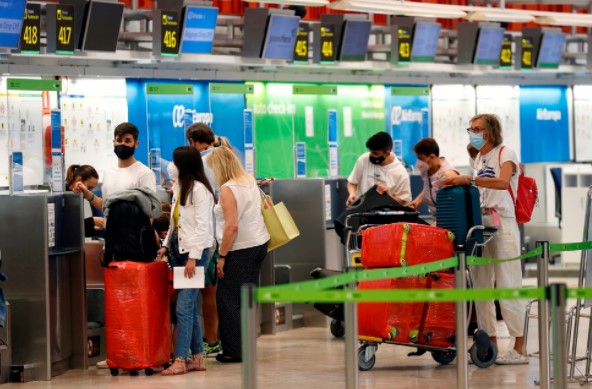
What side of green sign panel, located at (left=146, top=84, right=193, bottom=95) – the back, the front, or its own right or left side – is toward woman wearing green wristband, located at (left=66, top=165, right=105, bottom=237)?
front

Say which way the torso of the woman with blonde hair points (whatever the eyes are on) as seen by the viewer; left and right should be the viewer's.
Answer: facing away from the viewer and to the left of the viewer

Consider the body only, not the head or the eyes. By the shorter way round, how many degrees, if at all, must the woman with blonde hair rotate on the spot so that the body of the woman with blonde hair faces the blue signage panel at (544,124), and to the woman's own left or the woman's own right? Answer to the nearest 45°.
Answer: approximately 90° to the woman's own right

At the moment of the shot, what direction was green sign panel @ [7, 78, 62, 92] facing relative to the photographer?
facing the viewer

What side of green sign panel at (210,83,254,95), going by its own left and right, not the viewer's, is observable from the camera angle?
front

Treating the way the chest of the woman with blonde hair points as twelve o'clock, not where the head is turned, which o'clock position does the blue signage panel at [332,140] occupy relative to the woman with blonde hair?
The blue signage panel is roughly at 2 o'clock from the woman with blonde hair.

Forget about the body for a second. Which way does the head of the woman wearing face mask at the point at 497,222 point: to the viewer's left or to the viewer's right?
to the viewer's left

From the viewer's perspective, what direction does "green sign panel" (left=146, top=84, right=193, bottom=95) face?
toward the camera

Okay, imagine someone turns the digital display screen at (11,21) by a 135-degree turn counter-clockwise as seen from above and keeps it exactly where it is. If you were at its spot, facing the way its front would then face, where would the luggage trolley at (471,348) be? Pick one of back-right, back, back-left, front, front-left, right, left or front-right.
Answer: right

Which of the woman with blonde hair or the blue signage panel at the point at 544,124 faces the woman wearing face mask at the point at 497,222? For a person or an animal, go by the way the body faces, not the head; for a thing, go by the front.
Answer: the blue signage panel

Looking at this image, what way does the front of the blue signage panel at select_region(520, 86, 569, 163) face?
toward the camera

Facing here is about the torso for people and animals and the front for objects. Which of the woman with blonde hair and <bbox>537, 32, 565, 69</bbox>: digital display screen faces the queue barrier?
the digital display screen

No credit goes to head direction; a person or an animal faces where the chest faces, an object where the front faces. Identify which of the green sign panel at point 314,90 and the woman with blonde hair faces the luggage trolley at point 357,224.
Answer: the green sign panel
